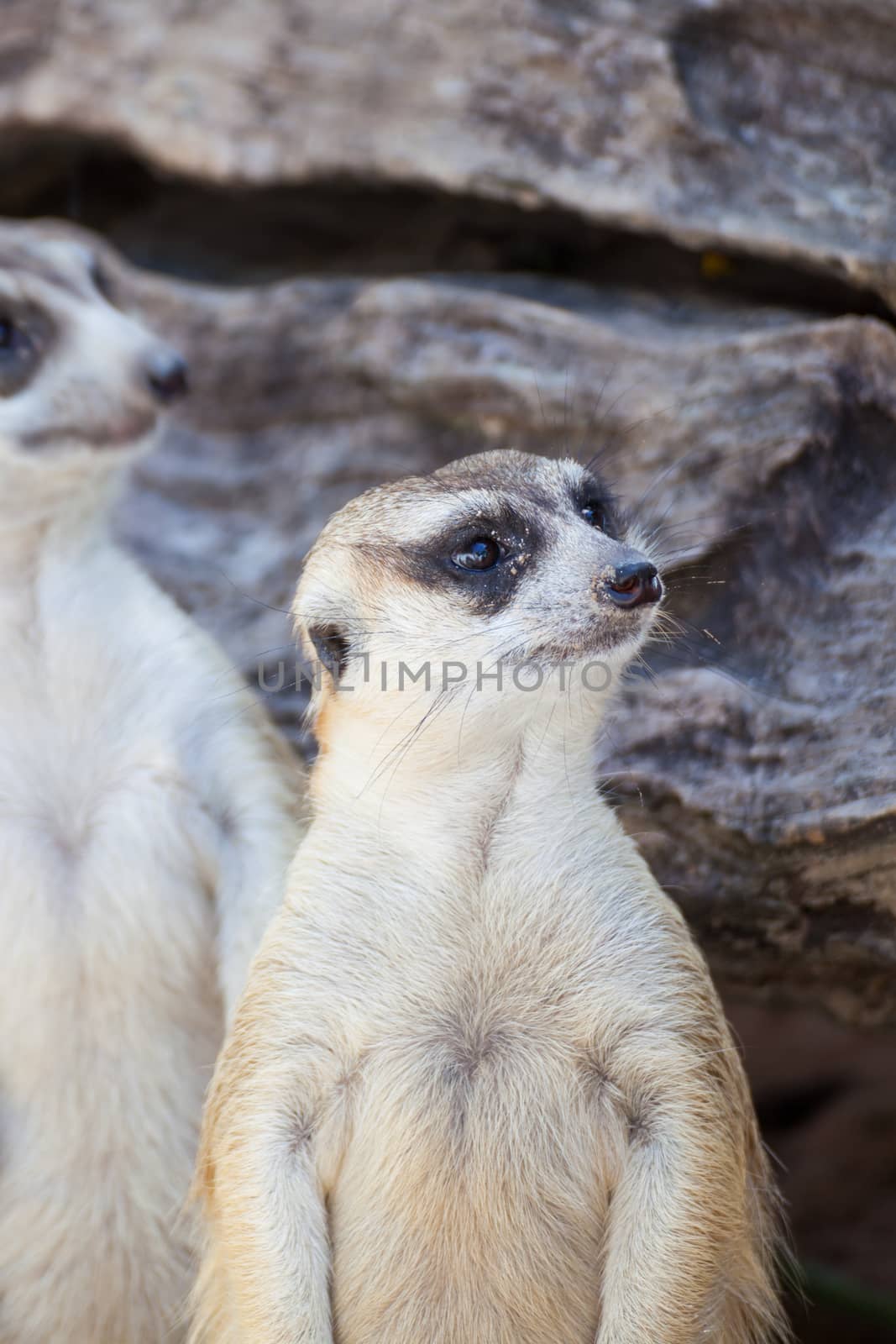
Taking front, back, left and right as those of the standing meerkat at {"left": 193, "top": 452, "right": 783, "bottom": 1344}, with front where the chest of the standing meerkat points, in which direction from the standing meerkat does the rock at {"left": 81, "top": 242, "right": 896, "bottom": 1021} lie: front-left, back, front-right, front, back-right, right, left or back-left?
back

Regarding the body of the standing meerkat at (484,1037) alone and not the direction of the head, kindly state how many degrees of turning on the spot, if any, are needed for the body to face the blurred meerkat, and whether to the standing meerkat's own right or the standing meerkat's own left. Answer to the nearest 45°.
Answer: approximately 135° to the standing meerkat's own right

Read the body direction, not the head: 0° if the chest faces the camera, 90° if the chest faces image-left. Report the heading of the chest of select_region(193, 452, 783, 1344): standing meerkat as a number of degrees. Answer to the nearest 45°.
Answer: approximately 0°

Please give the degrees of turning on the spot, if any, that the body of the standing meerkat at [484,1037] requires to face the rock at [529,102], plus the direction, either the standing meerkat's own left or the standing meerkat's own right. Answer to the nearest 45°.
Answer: approximately 180°
